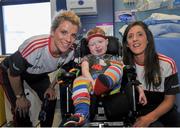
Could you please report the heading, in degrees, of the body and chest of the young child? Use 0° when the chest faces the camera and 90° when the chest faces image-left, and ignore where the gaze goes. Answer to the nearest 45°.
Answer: approximately 0°

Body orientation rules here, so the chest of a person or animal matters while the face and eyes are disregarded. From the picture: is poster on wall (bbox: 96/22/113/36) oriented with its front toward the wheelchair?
yes

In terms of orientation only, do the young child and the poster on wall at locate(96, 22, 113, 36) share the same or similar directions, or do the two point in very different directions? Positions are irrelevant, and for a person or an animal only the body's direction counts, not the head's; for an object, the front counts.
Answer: same or similar directions

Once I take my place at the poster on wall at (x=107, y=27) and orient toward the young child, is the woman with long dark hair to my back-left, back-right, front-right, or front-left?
front-left

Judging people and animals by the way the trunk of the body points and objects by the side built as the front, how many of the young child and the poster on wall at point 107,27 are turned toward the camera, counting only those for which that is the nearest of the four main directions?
2

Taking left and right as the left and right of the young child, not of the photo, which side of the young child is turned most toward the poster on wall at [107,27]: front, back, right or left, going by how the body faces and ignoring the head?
back

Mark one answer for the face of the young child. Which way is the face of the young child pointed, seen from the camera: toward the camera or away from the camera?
toward the camera

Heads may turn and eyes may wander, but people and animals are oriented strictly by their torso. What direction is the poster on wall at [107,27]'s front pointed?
toward the camera

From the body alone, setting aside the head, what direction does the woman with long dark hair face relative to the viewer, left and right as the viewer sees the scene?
facing the viewer and to the left of the viewer
